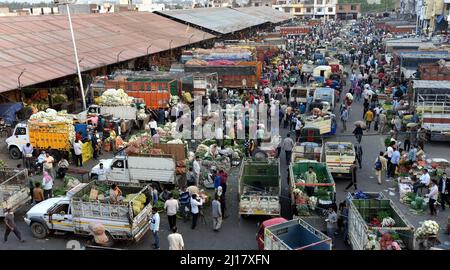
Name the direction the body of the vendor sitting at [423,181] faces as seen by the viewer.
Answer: to the viewer's left

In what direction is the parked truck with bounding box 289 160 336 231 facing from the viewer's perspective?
away from the camera

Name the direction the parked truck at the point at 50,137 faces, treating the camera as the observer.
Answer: facing to the left of the viewer

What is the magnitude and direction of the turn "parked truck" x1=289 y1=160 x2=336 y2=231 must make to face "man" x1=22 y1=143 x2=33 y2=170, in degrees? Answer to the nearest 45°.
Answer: approximately 90° to its left

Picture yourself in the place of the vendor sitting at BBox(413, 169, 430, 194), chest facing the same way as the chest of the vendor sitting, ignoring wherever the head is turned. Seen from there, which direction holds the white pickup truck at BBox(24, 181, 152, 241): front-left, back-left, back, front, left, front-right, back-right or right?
front-left

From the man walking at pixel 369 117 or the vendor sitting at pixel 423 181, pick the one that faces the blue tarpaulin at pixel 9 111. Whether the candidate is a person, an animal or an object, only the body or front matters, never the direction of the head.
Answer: the vendor sitting

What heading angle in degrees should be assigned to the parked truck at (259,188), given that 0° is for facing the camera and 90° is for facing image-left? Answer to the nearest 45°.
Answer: approximately 180°

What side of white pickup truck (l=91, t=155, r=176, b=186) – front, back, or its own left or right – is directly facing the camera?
left

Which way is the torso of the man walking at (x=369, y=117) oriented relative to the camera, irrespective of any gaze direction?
away from the camera

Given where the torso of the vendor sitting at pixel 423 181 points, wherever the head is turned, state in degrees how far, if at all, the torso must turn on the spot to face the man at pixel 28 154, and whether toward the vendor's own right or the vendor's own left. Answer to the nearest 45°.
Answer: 0° — they already face them

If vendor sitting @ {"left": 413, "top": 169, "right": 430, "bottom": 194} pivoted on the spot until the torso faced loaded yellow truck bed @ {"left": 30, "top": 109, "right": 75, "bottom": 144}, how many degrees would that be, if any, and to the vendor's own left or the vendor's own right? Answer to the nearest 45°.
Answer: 0° — they already face it

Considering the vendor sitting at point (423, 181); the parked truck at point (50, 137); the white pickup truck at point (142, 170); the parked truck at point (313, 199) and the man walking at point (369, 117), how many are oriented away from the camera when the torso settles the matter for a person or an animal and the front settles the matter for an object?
2
